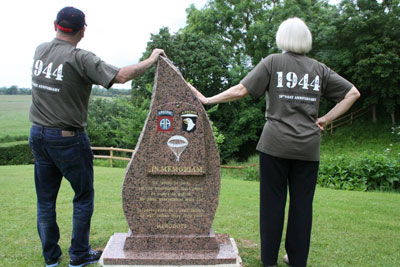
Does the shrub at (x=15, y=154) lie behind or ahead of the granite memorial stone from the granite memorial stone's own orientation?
behind

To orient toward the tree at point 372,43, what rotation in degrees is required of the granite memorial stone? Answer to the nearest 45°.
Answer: approximately 135° to its left

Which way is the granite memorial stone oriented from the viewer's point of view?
toward the camera

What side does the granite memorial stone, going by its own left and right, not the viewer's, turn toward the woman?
left

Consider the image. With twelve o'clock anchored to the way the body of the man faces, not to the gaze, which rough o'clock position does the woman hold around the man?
The woman is roughly at 2 o'clock from the man.

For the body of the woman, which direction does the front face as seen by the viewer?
away from the camera

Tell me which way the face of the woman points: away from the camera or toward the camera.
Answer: away from the camera

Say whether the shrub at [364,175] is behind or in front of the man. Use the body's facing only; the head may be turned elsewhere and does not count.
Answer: in front

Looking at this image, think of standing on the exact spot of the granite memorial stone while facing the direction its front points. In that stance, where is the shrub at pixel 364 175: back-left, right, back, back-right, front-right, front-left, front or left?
back-left

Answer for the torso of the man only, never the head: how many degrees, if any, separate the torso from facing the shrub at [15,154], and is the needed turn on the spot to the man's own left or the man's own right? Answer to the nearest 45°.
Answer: approximately 45° to the man's own left

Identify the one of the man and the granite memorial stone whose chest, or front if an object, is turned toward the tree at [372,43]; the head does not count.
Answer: the man

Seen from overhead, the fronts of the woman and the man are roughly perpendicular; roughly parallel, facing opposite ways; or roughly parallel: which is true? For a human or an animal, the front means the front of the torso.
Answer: roughly parallel

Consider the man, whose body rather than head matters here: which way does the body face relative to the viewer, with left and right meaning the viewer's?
facing away from the viewer and to the right of the viewer

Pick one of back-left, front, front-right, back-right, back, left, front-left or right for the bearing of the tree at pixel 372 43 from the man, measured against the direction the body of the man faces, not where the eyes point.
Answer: front

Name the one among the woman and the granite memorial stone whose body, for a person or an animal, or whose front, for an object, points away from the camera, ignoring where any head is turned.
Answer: the woman

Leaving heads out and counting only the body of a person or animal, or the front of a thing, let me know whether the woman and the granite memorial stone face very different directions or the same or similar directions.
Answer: very different directions
